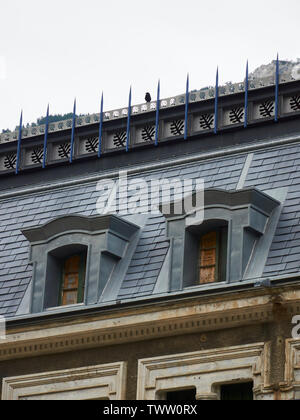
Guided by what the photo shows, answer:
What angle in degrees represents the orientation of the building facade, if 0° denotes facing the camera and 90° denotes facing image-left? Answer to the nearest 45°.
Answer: approximately 45°
